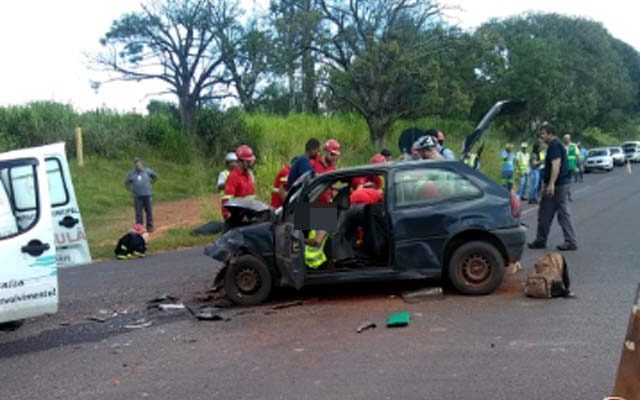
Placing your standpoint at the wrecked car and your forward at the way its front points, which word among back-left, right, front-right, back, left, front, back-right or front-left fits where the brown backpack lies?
back

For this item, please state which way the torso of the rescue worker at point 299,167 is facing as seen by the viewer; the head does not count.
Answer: to the viewer's right

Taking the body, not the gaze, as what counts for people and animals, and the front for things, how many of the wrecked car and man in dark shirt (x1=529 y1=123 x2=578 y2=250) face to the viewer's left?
2

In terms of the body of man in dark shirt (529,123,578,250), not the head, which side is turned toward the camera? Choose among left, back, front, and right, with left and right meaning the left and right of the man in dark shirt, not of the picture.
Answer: left

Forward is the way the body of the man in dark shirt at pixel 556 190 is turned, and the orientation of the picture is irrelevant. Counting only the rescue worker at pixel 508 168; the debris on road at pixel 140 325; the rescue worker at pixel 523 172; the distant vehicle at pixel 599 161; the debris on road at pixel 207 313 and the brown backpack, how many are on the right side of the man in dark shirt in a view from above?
3

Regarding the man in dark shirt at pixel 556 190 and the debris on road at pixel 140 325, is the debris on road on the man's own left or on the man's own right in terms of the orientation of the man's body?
on the man's own left

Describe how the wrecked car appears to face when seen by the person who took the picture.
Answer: facing to the left of the viewer

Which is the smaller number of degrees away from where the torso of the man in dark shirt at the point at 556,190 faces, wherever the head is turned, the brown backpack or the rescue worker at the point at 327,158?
the rescue worker

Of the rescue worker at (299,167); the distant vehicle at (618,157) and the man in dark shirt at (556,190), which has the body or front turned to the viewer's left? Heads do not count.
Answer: the man in dark shirt
